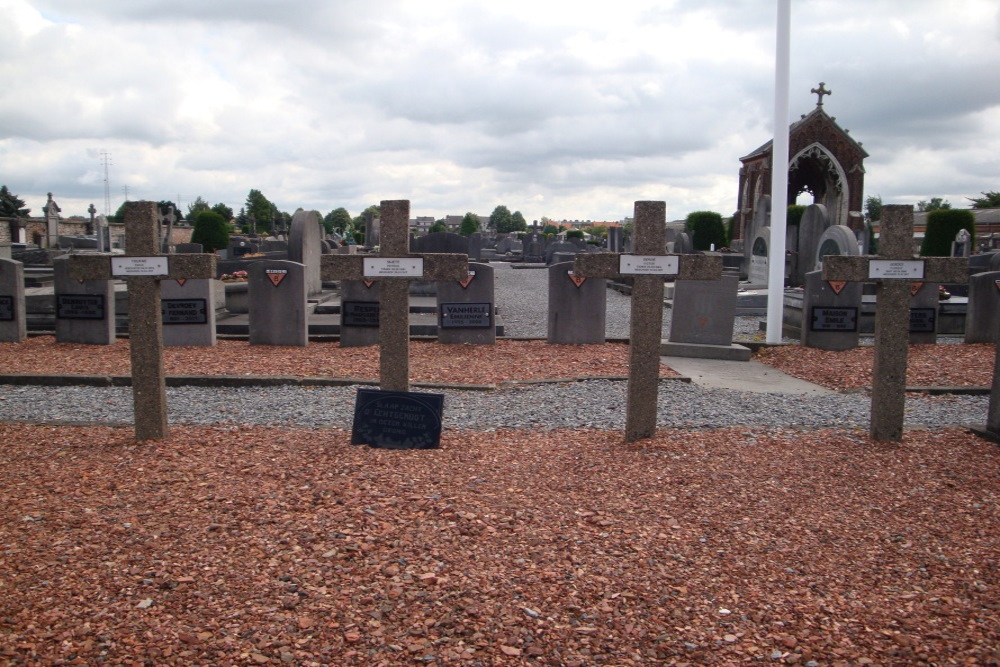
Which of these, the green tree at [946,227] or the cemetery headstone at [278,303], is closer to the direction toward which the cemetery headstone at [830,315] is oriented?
the cemetery headstone

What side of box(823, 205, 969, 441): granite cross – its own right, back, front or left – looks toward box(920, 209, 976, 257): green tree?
back

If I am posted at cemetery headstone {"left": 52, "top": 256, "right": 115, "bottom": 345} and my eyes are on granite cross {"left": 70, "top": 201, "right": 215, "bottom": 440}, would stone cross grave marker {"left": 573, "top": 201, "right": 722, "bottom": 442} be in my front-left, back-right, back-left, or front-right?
front-left

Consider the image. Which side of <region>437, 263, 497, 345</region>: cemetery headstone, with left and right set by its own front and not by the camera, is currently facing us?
front

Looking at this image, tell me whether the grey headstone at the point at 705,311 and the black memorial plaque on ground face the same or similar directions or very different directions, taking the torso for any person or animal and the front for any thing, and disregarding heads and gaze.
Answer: same or similar directions

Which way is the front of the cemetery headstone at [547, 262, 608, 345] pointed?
toward the camera

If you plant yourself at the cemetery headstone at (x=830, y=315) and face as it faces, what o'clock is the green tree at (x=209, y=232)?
The green tree is roughly at 4 o'clock from the cemetery headstone.

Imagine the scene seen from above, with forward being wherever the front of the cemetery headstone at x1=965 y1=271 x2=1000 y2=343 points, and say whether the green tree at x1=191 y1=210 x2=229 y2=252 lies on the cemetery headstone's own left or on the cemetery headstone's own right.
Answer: on the cemetery headstone's own right

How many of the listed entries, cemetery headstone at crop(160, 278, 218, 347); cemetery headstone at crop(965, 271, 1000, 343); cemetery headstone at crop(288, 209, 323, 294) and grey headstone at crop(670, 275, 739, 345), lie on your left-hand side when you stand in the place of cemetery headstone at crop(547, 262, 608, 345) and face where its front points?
2

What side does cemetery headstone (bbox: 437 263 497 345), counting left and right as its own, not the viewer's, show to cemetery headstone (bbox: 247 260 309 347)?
right

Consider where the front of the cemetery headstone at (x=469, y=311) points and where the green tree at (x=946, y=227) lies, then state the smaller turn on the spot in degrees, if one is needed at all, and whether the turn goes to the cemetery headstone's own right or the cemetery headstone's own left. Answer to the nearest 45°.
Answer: approximately 135° to the cemetery headstone's own left

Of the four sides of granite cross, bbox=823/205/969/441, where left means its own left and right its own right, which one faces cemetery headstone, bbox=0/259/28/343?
right

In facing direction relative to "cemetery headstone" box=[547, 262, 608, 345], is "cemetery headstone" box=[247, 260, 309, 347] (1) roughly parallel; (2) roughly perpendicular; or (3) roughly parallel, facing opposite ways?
roughly parallel

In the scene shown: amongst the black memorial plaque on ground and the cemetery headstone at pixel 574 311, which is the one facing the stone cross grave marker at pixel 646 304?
the cemetery headstone

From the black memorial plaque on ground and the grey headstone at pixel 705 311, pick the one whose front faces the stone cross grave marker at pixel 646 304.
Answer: the grey headstone

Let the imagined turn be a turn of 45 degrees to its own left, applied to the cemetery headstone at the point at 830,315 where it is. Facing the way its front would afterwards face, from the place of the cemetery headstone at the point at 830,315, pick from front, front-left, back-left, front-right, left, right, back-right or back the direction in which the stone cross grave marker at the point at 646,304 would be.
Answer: front-right
